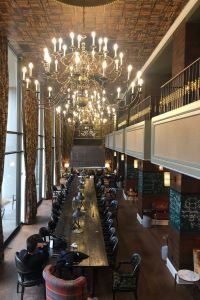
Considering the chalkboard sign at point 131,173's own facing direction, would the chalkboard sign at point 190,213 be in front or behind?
in front

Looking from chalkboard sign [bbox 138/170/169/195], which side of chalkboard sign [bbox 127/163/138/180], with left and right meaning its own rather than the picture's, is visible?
front

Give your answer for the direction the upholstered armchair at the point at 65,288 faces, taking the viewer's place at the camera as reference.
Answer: facing away from the viewer

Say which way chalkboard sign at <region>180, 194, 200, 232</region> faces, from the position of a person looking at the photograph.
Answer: facing the viewer

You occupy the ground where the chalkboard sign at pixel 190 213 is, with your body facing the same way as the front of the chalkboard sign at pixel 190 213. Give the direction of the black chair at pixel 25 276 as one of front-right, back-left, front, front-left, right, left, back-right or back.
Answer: front-right

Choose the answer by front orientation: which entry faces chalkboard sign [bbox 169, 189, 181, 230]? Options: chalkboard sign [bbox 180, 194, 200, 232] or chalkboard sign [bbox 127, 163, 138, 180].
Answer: chalkboard sign [bbox 127, 163, 138, 180]

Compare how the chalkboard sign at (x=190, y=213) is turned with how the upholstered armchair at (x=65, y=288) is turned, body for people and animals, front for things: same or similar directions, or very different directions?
very different directions

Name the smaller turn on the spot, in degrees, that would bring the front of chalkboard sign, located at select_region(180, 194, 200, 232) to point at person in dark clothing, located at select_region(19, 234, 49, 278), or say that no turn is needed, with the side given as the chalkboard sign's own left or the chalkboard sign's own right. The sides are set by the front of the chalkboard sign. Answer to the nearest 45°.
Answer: approximately 45° to the chalkboard sign's own right

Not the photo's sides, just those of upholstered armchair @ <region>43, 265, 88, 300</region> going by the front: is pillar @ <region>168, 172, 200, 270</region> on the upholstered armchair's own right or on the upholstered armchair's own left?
on the upholstered armchair's own right

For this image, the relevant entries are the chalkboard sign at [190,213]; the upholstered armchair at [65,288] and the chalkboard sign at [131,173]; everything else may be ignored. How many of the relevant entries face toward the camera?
2

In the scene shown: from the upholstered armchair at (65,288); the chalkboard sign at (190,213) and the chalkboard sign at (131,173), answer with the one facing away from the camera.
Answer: the upholstered armchair

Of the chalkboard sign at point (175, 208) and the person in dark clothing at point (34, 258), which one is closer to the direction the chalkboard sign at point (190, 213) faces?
the person in dark clothing

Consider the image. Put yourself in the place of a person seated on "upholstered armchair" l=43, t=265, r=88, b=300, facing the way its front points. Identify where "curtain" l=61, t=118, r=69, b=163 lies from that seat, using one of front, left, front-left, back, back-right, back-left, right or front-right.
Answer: front

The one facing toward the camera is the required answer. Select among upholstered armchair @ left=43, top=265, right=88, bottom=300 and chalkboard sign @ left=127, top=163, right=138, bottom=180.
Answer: the chalkboard sign

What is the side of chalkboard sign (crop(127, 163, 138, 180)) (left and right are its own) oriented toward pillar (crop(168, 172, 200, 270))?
front

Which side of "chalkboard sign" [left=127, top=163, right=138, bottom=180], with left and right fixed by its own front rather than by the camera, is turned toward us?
front

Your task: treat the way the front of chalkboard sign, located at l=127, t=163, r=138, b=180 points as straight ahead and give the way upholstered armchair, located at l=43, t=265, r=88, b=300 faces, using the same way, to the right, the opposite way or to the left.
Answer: the opposite way

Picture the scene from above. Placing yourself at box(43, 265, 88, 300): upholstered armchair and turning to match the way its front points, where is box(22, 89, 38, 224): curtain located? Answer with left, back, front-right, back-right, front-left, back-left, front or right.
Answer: front
